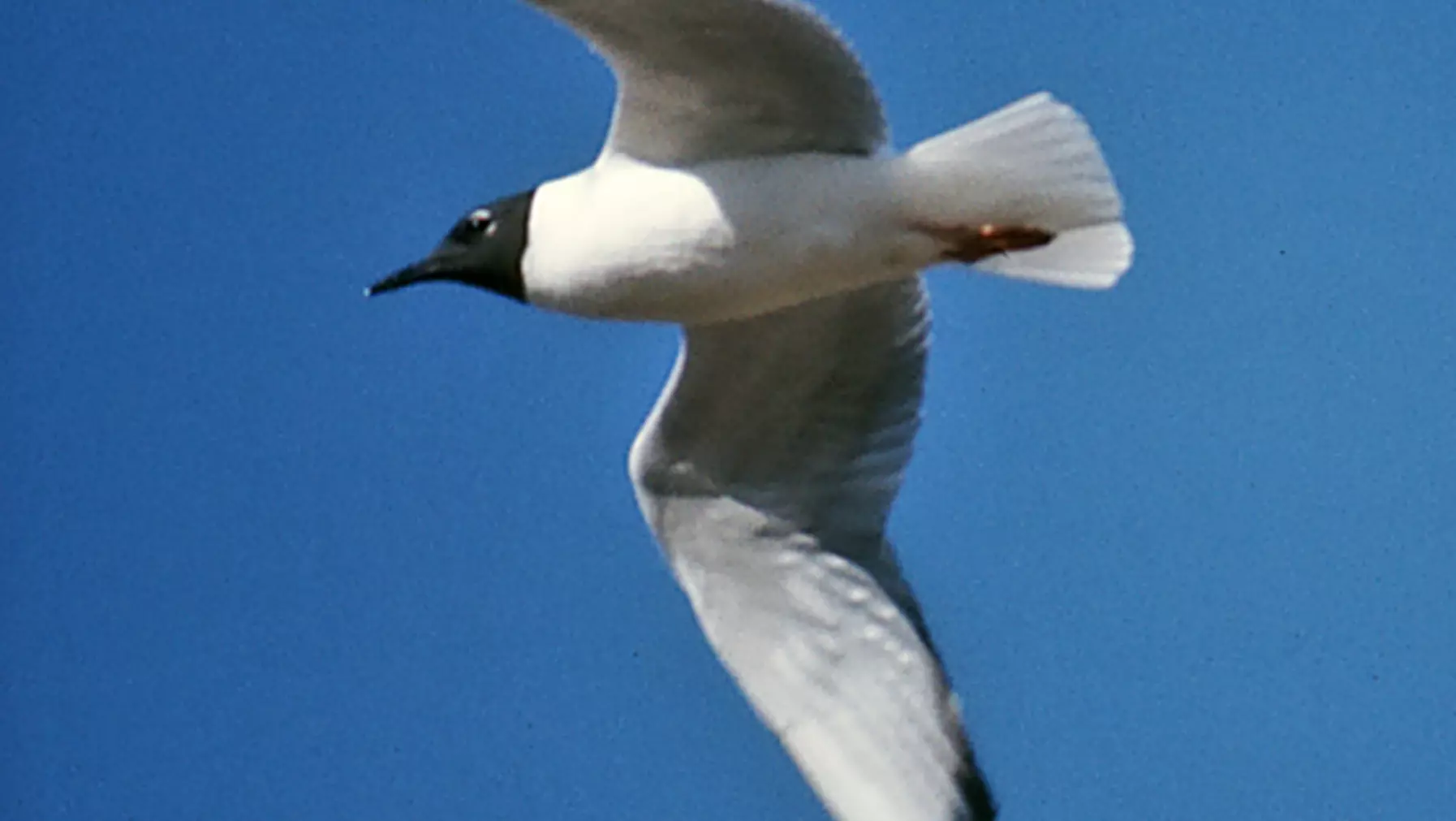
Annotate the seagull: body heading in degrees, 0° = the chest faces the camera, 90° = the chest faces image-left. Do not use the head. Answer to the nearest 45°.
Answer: approximately 90°
